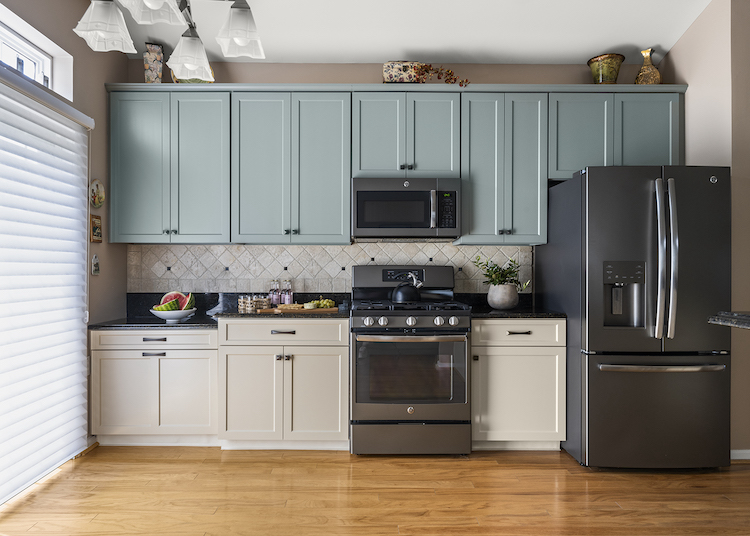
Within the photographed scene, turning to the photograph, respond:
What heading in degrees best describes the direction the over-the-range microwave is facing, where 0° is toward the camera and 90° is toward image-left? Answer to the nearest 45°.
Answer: approximately 0°

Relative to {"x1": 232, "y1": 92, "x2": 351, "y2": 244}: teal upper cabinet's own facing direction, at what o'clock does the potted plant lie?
The potted plant is roughly at 9 o'clock from the teal upper cabinet.

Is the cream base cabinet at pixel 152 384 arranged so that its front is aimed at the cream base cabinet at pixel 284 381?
no

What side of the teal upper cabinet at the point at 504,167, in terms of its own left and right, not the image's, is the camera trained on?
front

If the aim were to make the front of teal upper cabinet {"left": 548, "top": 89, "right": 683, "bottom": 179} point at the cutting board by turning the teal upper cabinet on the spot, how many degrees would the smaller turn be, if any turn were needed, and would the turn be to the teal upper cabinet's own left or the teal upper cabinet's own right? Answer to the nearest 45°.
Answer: approximately 45° to the teal upper cabinet's own right

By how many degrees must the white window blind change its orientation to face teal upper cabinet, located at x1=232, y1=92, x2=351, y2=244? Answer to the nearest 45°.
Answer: approximately 45° to its left

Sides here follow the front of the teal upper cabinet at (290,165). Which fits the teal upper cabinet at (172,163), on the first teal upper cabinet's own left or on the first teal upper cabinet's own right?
on the first teal upper cabinet's own right

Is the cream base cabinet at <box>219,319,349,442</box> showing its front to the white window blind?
no

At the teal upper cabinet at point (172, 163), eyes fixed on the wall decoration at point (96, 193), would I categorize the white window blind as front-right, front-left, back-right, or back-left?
front-left

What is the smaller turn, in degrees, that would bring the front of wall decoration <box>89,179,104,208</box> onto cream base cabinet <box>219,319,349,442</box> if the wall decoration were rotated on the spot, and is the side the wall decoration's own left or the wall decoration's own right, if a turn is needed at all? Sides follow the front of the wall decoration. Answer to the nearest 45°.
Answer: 0° — it already faces it

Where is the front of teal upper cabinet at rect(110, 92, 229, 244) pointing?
toward the camera

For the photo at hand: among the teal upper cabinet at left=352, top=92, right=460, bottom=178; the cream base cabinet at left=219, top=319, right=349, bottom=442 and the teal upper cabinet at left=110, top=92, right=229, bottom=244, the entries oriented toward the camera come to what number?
3

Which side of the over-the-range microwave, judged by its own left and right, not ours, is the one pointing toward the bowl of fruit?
right

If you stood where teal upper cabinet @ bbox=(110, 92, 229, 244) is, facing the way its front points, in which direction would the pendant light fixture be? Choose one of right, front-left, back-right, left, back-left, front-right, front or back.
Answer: front

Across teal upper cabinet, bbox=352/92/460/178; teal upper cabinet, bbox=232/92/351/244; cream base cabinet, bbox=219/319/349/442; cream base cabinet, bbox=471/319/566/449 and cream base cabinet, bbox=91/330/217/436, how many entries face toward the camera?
5

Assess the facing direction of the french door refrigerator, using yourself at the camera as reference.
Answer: facing the viewer

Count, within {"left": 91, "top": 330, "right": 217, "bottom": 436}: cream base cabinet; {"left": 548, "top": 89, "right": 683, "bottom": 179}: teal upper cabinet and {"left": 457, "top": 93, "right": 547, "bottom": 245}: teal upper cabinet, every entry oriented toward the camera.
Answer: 3

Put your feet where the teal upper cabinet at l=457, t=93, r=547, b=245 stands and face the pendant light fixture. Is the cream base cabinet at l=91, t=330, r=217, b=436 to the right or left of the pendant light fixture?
right

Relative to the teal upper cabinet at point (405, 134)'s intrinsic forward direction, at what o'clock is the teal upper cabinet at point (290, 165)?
the teal upper cabinet at point (290, 165) is roughly at 3 o'clock from the teal upper cabinet at point (405, 134).

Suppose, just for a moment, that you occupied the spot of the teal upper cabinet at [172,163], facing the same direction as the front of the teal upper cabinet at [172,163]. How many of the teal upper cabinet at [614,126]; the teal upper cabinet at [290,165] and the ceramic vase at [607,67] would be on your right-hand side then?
0
